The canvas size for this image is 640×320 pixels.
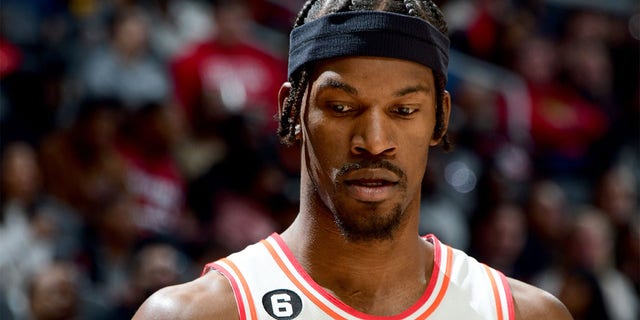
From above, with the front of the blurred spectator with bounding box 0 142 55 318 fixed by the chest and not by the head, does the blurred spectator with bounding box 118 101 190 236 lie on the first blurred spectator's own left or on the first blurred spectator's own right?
on the first blurred spectator's own left

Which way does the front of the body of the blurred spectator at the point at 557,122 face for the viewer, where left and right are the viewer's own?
facing the viewer and to the left of the viewer

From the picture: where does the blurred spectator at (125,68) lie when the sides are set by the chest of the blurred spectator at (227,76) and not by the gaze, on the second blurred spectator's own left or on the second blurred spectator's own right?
on the second blurred spectator's own right

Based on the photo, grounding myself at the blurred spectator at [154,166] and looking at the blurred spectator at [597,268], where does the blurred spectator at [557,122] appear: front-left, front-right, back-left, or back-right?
front-left

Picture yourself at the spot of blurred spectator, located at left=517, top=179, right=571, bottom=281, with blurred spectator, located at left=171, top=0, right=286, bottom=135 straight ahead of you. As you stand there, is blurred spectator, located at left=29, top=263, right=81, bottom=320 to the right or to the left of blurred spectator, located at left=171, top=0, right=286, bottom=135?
left

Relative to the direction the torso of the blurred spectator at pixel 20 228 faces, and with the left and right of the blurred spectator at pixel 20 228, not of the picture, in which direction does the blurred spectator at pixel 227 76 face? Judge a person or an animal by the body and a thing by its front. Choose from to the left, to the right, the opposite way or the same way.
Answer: the same way

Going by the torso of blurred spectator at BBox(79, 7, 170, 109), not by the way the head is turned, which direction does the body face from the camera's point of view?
toward the camera

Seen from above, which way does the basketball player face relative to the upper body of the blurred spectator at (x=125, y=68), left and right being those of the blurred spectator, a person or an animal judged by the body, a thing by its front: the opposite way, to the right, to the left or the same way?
the same way

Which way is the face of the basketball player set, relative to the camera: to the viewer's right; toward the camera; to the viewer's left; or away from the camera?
toward the camera

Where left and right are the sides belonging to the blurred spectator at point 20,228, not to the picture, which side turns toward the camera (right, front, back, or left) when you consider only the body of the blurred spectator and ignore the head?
front

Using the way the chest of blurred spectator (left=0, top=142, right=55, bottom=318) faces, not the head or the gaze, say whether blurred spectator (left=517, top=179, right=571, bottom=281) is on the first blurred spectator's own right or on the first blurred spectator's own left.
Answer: on the first blurred spectator's own left

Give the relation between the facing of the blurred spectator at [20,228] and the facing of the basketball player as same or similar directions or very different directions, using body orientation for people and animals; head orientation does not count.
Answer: same or similar directions

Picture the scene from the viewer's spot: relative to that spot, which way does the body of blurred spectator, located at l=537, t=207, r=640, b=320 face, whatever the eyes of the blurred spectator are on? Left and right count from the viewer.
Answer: facing the viewer
